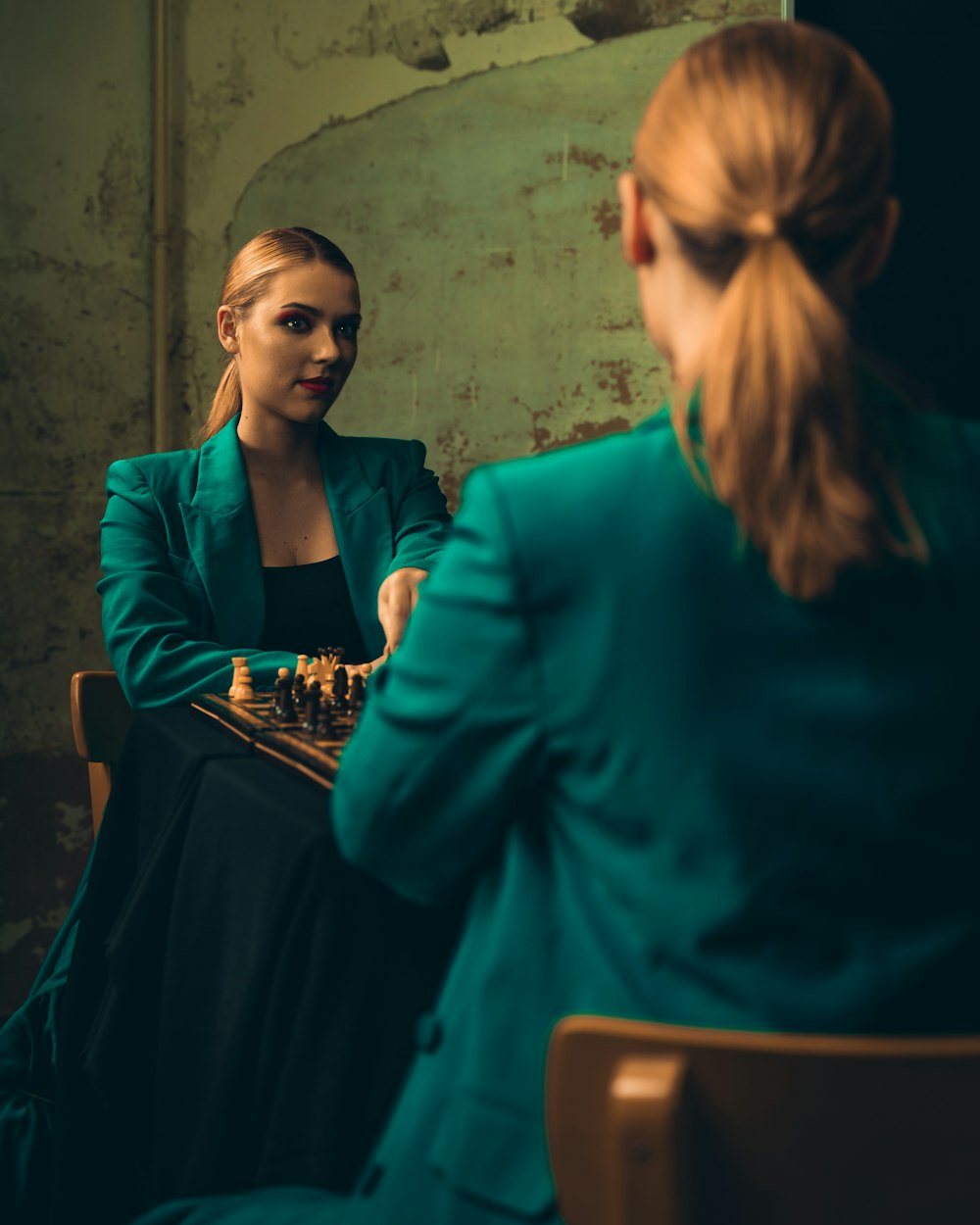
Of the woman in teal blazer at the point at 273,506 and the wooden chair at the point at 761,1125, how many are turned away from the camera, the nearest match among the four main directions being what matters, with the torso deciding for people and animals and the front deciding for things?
1

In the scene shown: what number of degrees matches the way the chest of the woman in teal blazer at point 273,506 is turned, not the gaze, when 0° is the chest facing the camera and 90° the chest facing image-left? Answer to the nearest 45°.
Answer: approximately 315°

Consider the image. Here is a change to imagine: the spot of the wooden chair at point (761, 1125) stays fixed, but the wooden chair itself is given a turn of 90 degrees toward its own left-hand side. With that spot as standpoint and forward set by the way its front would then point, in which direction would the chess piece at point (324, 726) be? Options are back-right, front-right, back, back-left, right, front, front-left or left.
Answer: front-right

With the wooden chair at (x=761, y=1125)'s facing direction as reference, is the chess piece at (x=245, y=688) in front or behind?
in front

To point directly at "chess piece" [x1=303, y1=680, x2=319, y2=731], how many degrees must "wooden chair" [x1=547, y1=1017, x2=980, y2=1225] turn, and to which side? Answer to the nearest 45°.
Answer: approximately 45° to its left

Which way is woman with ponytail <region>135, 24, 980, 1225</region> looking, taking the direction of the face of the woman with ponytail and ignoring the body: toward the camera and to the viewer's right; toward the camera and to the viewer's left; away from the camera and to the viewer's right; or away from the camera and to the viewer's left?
away from the camera and to the viewer's left

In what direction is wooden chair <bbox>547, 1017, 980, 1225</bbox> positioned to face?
away from the camera

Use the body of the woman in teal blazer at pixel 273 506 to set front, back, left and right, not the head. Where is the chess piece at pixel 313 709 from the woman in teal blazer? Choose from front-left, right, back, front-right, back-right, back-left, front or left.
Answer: front-right

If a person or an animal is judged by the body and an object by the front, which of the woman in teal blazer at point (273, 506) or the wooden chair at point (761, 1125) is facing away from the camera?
the wooden chair

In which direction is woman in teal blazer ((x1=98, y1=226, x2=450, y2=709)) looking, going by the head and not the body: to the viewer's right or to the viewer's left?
to the viewer's right
